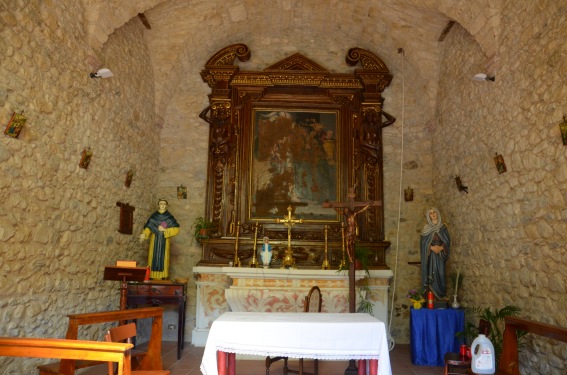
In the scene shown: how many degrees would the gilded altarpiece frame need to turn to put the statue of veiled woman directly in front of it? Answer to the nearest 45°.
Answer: approximately 45° to its left

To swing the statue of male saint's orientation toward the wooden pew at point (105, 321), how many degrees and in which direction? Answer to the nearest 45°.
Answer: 0° — it already faces it

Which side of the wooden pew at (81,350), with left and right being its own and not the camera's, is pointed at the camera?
back

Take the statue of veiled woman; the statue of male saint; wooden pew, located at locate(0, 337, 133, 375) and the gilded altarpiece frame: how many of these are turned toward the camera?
3

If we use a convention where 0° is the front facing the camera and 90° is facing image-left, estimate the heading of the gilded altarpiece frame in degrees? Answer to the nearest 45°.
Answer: approximately 0°

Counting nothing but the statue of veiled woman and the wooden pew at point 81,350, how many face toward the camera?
1

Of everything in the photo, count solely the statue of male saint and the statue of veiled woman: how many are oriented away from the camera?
0

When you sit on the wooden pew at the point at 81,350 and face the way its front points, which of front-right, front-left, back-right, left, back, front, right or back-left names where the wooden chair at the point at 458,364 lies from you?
right

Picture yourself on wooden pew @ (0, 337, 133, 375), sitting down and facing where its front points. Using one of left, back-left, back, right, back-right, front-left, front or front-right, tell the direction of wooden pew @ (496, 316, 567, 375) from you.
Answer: right
